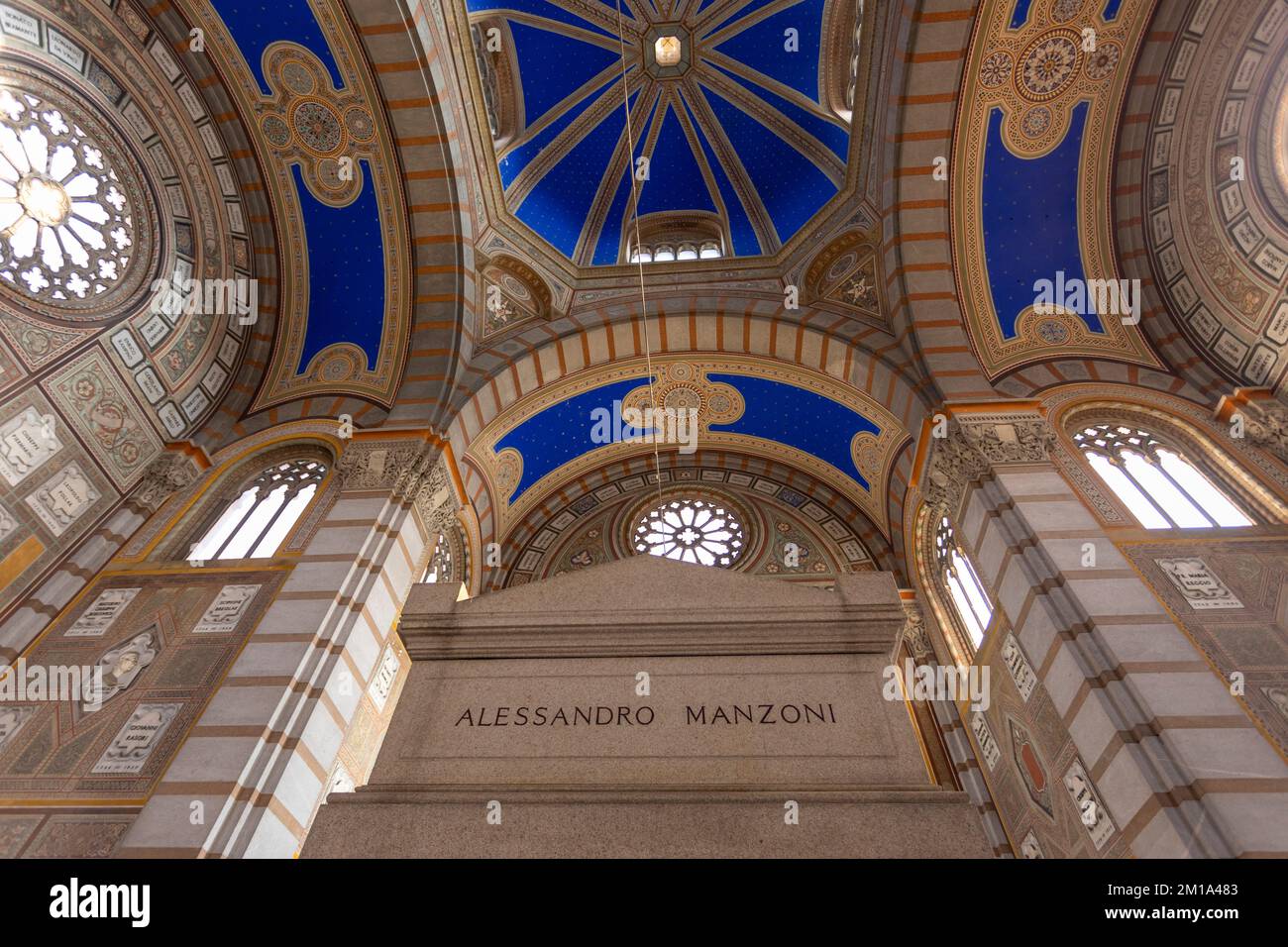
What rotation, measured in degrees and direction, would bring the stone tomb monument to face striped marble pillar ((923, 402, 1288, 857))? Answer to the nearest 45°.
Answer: approximately 135° to its left

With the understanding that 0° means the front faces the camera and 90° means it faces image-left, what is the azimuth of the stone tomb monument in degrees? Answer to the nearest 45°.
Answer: approximately 0°

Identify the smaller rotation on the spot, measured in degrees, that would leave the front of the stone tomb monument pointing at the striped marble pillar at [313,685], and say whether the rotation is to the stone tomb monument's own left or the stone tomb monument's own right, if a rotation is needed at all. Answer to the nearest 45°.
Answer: approximately 135° to the stone tomb monument's own right
